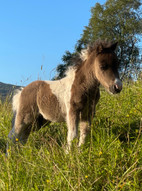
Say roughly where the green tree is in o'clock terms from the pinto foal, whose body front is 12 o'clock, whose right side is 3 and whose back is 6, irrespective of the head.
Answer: The green tree is roughly at 8 o'clock from the pinto foal.

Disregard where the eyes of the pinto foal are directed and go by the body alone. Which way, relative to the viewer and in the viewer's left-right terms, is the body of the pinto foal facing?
facing the viewer and to the right of the viewer
